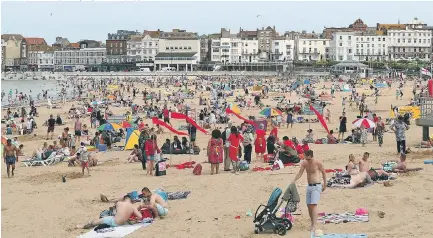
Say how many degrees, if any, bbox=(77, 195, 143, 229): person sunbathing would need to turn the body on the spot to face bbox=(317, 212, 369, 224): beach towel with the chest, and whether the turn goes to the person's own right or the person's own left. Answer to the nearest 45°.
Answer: approximately 135° to the person's own right

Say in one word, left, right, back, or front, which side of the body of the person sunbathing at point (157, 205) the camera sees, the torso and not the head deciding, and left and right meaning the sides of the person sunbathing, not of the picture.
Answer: left

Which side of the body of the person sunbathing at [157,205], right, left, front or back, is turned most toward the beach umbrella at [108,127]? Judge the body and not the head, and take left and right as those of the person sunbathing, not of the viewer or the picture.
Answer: right

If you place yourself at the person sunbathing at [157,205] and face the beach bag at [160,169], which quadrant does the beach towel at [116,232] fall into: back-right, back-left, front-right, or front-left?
back-left

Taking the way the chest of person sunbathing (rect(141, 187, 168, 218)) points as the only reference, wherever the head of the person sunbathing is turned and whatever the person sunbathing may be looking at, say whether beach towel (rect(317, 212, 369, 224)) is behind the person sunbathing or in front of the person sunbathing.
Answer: behind

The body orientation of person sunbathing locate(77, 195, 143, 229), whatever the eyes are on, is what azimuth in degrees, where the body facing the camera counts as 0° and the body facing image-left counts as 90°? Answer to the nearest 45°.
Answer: approximately 135°

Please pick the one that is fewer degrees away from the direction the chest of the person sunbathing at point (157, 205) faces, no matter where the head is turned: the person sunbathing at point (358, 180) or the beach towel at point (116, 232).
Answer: the beach towel

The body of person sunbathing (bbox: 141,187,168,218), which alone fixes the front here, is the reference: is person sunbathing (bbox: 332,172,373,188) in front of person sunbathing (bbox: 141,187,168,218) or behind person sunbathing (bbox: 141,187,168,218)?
behind

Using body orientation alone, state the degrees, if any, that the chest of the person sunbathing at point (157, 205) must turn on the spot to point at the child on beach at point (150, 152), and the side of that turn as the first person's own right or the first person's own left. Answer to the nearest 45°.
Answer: approximately 90° to the first person's own right

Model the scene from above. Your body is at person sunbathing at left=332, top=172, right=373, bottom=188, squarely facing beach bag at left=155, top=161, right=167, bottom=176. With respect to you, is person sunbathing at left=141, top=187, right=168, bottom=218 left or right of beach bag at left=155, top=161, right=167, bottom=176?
left

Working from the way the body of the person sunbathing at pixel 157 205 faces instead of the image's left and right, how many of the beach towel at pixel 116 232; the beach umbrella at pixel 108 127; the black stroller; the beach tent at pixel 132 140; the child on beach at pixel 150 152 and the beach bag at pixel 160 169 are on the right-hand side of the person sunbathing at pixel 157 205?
4

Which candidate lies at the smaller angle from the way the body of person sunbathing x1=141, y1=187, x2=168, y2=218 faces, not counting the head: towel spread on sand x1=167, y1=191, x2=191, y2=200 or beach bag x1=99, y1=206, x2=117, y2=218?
the beach bag
